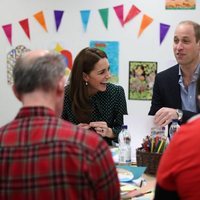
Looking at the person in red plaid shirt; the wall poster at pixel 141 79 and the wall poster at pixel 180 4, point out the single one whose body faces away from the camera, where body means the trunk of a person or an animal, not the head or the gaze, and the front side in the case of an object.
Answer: the person in red plaid shirt

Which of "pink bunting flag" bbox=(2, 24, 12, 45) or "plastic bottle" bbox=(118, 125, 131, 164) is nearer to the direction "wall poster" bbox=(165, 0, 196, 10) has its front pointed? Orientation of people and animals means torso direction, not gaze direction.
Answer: the plastic bottle

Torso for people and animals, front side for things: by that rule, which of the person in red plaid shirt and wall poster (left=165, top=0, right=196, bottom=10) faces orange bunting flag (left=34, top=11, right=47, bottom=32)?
the person in red plaid shirt

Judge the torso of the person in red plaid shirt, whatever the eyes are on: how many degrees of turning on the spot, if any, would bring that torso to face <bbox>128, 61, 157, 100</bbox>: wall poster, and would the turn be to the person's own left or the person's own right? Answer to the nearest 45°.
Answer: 0° — they already face it

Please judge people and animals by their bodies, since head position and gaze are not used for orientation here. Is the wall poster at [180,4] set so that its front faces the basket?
yes

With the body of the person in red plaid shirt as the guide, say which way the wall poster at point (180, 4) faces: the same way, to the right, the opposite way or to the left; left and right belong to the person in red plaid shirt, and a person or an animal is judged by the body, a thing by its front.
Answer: the opposite way

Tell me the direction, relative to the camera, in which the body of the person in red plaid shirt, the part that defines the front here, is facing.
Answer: away from the camera

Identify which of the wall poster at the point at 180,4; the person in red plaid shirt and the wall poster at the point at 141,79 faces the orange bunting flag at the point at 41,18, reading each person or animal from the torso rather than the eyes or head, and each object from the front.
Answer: the person in red plaid shirt
